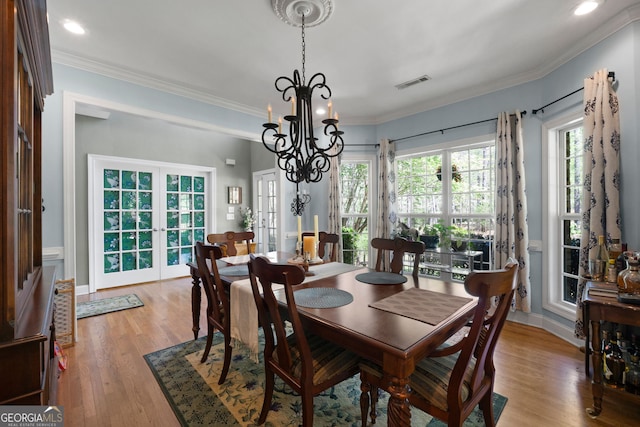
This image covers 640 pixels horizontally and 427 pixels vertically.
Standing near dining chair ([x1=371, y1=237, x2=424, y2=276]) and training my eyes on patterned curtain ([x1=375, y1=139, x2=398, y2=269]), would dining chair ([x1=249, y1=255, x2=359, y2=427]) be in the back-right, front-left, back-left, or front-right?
back-left

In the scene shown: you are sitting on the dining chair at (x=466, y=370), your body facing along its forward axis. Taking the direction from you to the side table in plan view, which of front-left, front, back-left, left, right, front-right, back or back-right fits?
right

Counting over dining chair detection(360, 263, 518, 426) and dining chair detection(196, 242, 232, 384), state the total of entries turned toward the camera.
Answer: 0

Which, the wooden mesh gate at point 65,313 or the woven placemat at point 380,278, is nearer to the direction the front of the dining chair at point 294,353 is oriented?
the woven placemat

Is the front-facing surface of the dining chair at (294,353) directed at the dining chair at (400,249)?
yes

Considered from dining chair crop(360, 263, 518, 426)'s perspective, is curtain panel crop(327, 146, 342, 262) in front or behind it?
in front

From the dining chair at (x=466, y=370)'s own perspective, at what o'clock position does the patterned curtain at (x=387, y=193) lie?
The patterned curtain is roughly at 1 o'clock from the dining chair.

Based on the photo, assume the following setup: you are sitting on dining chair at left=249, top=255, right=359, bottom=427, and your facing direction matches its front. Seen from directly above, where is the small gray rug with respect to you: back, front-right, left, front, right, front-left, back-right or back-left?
left

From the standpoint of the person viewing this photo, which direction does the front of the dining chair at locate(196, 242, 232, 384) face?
facing away from the viewer and to the right of the viewer

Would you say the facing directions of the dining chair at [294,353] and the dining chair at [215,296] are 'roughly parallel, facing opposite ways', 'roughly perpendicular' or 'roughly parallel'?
roughly parallel

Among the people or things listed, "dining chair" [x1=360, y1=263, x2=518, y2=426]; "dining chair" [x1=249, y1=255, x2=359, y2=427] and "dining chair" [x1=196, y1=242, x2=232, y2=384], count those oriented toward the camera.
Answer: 0

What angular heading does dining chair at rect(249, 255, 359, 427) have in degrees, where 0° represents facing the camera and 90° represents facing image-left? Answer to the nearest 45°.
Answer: approximately 225°

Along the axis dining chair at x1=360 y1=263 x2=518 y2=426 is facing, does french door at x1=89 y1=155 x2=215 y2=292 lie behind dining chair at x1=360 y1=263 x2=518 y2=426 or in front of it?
in front

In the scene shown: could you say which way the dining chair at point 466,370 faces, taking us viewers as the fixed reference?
facing away from the viewer and to the left of the viewer
